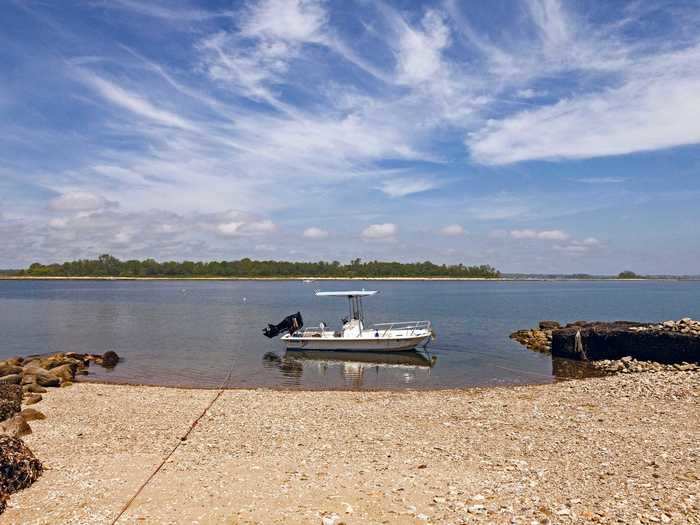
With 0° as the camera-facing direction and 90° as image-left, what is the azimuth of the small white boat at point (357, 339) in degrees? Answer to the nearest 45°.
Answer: approximately 270°

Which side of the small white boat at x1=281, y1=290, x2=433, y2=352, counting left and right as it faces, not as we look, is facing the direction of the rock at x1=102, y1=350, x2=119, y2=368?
back

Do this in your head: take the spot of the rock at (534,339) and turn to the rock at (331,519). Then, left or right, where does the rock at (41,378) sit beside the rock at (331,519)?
right

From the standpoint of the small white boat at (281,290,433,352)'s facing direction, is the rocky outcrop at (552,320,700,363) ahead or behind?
ahead

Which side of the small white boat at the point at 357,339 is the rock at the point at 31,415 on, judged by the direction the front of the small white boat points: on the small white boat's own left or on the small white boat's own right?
on the small white boat's own right

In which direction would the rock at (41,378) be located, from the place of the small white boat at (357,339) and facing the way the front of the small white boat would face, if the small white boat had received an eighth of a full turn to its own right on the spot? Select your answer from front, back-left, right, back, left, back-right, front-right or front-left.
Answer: right

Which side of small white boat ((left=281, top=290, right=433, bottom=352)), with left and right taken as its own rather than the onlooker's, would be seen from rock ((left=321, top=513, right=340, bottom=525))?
right

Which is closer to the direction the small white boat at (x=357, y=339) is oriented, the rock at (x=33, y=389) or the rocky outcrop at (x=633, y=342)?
the rocky outcrop

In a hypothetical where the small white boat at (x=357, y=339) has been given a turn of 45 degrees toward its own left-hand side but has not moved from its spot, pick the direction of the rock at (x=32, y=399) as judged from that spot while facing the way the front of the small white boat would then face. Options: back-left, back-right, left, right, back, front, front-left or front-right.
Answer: back

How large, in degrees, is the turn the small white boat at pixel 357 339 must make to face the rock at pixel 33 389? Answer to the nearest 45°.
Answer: approximately 135° to its right

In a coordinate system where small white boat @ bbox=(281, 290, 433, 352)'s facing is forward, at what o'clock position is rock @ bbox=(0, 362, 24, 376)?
The rock is roughly at 5 o'clock from the small white boat.

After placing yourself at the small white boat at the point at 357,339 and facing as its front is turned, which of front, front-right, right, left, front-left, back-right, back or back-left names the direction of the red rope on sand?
right

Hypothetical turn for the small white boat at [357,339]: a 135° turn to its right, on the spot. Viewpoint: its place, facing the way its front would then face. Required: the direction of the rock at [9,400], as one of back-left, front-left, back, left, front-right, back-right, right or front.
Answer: front

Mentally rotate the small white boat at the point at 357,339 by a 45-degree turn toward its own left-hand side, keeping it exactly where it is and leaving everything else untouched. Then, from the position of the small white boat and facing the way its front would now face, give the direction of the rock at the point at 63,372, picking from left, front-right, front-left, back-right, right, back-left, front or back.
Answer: back
